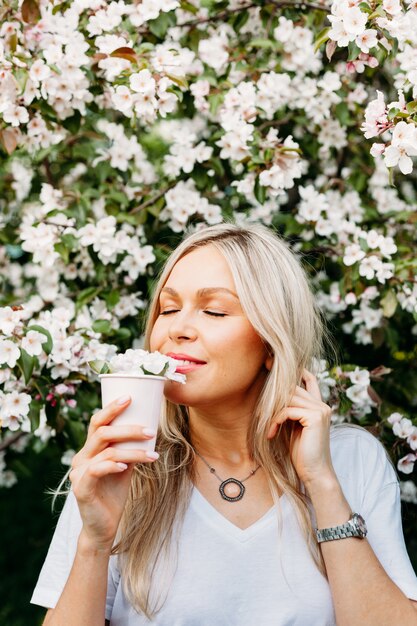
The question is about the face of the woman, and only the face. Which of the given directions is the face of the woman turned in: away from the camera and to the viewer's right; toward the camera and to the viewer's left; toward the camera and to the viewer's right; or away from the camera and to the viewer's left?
toward the camera and to the viewer's left

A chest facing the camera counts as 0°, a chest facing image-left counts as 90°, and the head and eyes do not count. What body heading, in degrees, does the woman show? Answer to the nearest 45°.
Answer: approximately 0°

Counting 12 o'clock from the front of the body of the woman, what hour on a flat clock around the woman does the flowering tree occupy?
The flowering tree is roughly at 6 o'clock from the woman.
